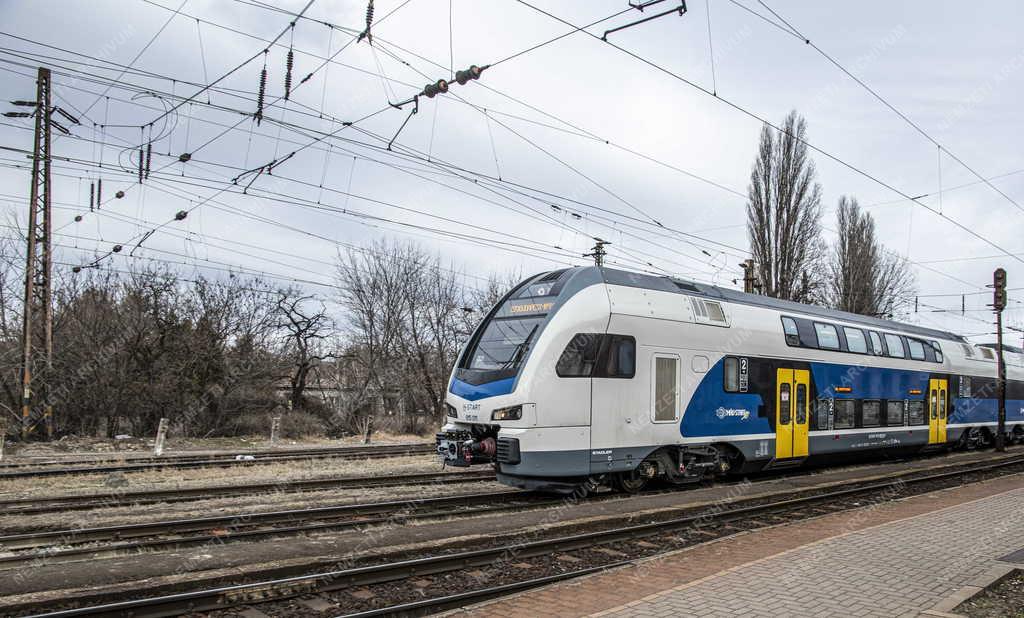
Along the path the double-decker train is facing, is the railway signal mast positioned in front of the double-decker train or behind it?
behind

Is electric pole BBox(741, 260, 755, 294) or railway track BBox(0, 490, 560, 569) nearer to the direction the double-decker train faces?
the railway track

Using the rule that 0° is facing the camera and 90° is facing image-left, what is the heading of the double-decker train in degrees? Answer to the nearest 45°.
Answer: approximately 45°

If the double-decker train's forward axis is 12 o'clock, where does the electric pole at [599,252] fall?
The electric pole is roughly at 4 o'clock from the double-decker train.

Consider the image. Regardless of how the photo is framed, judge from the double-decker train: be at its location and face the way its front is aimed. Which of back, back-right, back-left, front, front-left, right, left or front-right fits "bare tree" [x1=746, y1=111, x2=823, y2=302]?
back-right

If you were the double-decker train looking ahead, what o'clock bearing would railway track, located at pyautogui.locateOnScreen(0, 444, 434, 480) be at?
The railway track is roughly at 2 o'clock from the double-decker train.

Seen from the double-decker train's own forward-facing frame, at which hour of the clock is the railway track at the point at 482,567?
The railway track is roughly at 11 o'clock from the double-decker train.

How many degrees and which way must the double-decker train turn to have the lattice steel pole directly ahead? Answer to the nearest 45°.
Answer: approximately 45° to its right

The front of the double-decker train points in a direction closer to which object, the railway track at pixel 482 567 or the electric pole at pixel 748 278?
the railway track
